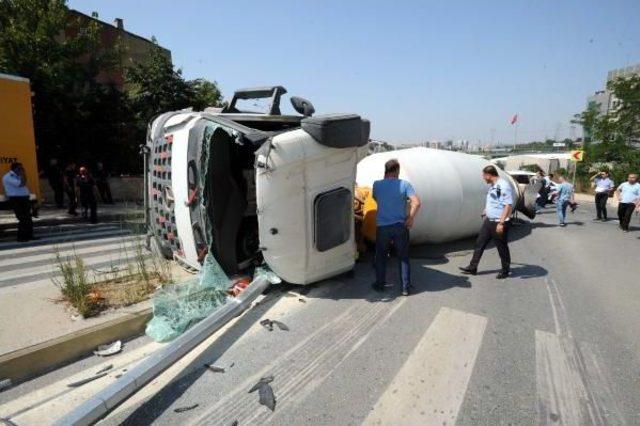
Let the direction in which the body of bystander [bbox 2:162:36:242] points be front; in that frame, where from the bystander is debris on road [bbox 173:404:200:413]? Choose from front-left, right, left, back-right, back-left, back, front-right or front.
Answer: right

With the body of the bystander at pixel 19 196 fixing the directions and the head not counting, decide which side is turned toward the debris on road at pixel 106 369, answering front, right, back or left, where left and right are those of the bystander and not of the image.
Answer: right

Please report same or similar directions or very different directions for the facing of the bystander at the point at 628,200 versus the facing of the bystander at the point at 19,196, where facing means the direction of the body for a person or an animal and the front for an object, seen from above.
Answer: very different directions

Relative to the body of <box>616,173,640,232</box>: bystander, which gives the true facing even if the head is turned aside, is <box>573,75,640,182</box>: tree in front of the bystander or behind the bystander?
behind

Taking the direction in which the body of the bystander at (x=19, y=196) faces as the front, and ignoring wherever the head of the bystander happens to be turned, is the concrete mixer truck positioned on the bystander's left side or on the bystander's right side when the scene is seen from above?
on the bystander's right side

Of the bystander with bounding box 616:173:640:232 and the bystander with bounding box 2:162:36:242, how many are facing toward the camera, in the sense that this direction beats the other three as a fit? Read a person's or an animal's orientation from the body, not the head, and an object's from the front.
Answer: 1

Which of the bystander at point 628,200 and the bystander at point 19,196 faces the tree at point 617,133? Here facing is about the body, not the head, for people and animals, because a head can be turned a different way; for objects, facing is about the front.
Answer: the bystander at point 19,196

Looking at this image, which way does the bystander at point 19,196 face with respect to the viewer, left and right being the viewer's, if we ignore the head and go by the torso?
facing to the right of the viewer

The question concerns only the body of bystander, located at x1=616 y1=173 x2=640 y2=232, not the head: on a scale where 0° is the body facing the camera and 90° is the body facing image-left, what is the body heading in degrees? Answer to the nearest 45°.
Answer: approximately 0°

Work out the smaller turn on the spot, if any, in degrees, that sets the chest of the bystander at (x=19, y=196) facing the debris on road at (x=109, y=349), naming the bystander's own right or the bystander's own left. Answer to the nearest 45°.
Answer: approximately 90° to the bystander's own right

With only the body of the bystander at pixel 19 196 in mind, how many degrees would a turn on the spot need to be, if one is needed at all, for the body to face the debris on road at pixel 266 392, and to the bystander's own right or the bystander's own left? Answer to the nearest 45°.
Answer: approximately 90° to the bystander's own right

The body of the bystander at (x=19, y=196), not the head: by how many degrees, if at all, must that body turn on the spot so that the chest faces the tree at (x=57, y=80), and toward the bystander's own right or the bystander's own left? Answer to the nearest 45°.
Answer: approximately 90° to the bystander's own left

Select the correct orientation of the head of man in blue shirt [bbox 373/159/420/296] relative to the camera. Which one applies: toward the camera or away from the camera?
away from the camera

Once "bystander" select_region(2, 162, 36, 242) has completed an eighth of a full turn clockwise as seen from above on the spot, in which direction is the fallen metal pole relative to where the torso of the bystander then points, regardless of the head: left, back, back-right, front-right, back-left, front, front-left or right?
front-right
